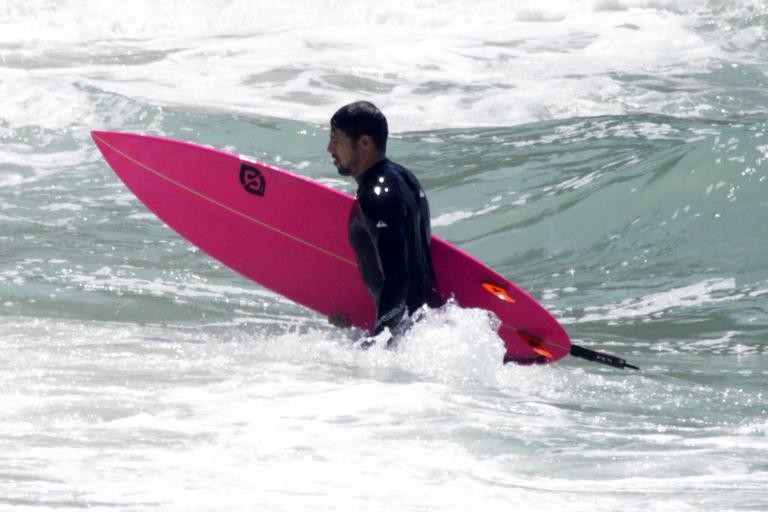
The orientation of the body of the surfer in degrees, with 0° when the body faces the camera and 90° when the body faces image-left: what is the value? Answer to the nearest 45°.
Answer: approximately 90°

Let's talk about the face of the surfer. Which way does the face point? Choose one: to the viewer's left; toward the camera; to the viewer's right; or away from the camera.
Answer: to the viewer's left
